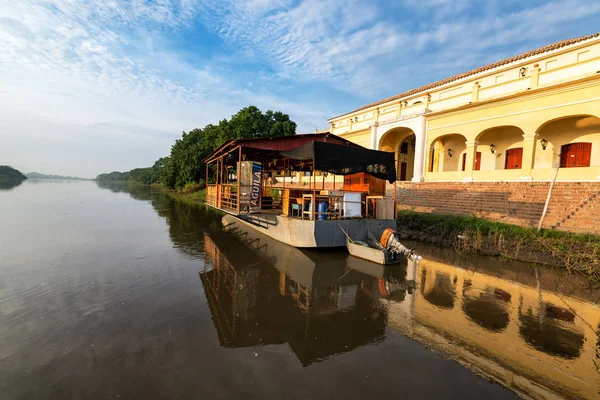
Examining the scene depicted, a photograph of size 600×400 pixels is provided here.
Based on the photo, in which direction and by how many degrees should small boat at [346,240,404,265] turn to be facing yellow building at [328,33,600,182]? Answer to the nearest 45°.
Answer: approximately 90° to its right

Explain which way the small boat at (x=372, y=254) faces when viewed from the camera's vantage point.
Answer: facing away from the viewer and to the left of the viewer

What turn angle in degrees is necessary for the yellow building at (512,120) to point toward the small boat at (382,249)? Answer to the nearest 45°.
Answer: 0° — it already faces it

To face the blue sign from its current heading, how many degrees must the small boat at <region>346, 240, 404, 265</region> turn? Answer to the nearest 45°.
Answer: approximately 45° to its left

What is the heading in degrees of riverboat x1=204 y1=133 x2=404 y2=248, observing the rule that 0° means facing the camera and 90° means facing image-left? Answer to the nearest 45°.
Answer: approximately 135°

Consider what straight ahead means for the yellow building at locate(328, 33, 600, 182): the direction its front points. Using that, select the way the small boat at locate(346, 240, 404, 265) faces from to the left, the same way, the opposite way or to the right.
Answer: to the right

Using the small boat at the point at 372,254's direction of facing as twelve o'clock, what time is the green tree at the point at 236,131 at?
The green tree is roughly at 12 o'clock from the small boat.
